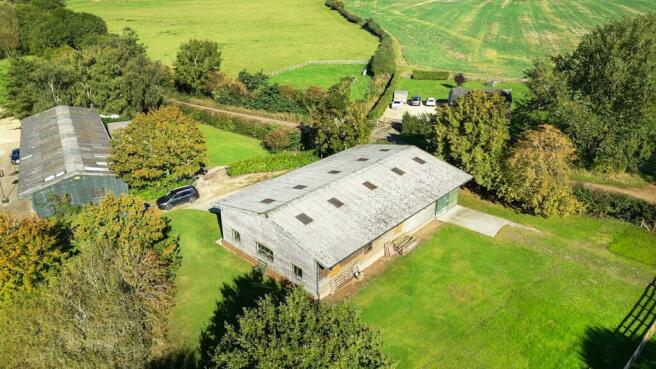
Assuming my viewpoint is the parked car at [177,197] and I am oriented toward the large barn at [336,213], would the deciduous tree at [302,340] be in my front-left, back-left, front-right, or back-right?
front-right

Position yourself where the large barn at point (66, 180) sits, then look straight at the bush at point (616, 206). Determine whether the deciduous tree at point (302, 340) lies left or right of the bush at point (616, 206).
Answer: right

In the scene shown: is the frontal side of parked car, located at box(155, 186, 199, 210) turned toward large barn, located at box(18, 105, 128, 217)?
no

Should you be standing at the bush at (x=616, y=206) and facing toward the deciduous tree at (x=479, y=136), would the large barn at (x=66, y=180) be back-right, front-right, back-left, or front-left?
front-left

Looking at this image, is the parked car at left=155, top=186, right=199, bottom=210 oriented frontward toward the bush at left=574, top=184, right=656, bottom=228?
no

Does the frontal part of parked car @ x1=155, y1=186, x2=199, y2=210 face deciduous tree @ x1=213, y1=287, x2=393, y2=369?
no
